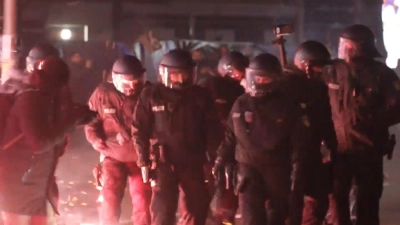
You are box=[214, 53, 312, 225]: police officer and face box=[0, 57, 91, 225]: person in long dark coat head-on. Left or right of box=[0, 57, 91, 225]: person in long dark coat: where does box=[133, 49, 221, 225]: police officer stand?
right

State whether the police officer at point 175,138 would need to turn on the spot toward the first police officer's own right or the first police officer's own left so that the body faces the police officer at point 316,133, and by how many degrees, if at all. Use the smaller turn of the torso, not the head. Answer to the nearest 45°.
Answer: approximately 90° to the first police officer's own left

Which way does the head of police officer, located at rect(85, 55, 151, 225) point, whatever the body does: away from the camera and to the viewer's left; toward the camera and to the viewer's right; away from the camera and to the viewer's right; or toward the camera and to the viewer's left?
toward the camera and to the viewer's right

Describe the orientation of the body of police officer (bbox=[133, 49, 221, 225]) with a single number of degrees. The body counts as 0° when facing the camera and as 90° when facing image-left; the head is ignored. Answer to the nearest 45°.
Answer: approximately 0°

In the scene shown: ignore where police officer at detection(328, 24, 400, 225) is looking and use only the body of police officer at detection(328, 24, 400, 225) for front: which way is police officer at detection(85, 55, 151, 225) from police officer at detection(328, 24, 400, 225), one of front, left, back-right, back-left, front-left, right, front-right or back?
front-right

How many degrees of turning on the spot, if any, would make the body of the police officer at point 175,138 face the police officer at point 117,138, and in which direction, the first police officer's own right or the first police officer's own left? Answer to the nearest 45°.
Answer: approximately 135° to the first police officer's own right

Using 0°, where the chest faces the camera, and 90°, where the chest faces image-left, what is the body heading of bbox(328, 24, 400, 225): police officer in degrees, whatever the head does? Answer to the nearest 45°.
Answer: approximately 45°

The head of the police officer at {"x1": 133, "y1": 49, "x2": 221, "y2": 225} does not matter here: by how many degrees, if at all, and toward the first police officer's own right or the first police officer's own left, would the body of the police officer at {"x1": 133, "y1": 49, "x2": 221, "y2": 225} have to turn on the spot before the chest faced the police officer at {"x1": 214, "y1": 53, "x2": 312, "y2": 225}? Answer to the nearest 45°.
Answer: approximately 45° to the first police officer's own left
